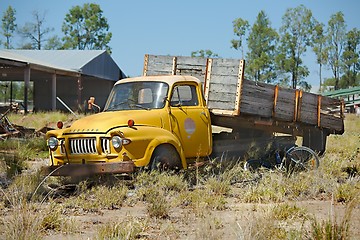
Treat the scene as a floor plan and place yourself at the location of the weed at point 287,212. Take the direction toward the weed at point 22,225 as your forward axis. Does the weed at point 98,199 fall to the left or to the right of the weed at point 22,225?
right

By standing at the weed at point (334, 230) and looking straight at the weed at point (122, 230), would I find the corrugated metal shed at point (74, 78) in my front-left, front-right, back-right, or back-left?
front-right

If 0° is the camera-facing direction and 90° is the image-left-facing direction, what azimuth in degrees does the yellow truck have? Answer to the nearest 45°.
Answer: approximately 45°

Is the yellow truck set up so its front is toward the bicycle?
no

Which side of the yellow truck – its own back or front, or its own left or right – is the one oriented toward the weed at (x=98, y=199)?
front

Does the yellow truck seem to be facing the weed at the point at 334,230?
no

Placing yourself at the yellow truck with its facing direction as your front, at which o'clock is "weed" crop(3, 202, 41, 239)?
The weed is roughly at 11 o'clock from the yellow truck.

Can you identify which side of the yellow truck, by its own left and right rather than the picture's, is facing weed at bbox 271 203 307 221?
left

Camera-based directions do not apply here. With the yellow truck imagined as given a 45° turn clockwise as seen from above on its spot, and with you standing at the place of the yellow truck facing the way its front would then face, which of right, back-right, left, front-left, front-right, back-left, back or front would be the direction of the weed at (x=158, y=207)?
left

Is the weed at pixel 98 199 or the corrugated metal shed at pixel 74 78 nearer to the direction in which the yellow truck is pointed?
the weed

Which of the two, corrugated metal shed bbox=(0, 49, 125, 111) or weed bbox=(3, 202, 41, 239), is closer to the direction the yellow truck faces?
the weed
